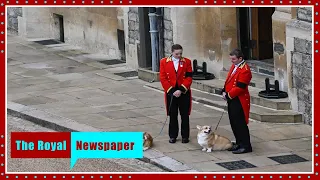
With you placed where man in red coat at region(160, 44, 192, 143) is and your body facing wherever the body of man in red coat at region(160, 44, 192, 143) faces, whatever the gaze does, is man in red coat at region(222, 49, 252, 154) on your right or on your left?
on your left

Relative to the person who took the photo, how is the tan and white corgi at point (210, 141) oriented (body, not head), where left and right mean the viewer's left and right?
facing the viewer and to the left of the viewer

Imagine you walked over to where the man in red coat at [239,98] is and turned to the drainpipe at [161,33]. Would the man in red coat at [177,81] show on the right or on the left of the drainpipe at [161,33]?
left

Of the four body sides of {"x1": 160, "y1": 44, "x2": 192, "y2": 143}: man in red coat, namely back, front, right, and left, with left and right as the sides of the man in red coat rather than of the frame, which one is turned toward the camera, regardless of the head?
front

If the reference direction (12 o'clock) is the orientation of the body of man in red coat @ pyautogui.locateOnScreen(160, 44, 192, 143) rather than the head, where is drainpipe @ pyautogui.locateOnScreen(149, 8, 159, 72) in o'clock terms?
The drainpipe is roughly at 6 o'clock from the man in red coat.

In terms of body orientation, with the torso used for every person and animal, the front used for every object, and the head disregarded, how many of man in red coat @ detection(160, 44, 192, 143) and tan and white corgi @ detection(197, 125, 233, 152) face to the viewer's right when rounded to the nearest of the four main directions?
0

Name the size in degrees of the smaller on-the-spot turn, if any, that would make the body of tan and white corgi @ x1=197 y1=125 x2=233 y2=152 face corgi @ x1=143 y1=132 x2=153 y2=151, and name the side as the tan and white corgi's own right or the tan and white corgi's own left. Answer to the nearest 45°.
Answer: approximately 45° to the tan and white corgi's own right

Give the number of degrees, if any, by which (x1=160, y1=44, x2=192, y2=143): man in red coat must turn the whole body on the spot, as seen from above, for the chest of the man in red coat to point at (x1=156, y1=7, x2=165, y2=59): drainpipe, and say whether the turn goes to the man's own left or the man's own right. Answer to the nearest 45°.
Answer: approximately 180°
